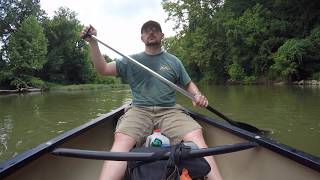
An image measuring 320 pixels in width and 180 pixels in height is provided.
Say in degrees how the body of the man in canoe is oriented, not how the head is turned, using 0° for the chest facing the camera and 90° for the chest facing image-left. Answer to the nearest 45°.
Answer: approximately 0°

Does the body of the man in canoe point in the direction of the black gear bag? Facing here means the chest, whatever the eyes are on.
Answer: yes
